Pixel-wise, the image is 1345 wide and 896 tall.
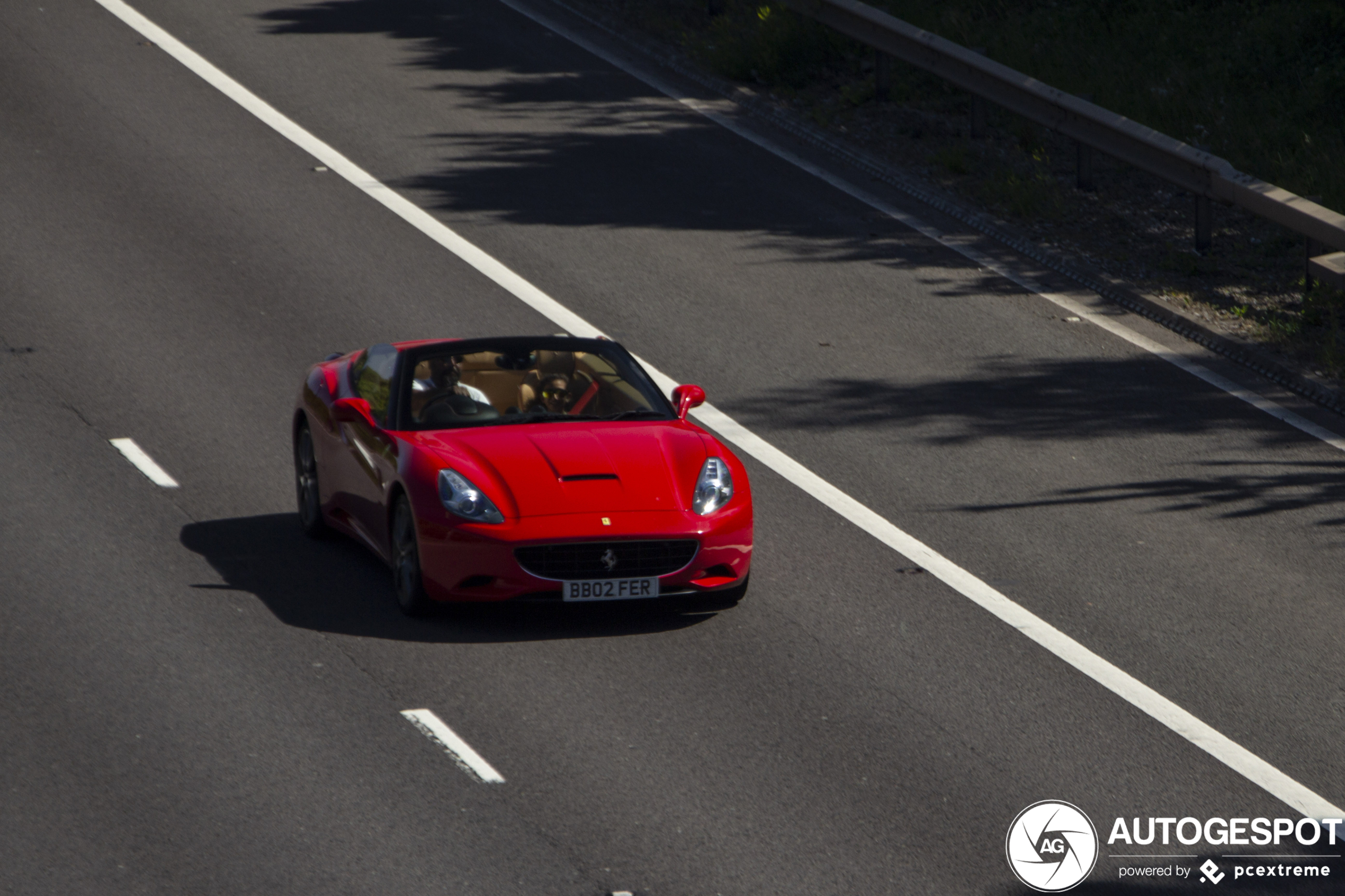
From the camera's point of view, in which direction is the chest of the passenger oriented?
toward the camera

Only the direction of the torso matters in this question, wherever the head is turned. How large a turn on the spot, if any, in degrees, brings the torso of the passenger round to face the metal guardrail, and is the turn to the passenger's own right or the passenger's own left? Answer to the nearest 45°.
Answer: approximately 135° to the passenger's own left
